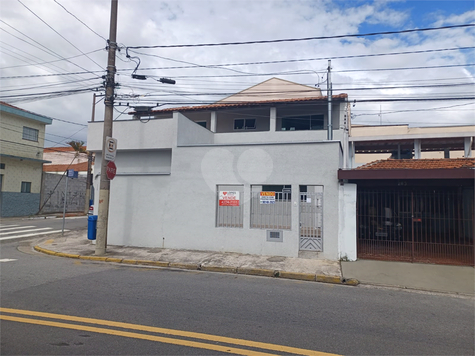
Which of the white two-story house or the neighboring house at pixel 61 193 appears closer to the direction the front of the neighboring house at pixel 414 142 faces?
the white two-story house

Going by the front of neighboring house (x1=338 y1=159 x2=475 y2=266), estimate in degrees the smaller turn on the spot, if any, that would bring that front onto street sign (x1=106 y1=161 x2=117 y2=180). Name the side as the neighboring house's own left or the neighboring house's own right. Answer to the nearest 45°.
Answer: approximately 45° to the neighboring house's own right

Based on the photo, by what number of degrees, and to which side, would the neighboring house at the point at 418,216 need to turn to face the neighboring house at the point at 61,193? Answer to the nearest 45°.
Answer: approximately 90° to its right

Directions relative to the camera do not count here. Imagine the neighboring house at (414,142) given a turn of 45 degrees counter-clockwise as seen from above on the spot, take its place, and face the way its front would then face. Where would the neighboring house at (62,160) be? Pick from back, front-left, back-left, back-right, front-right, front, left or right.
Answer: back-right

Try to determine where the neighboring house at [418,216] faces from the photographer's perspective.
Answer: facing the viewer

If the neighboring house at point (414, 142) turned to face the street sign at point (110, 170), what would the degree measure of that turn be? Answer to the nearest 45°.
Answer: approximately 45° to its right

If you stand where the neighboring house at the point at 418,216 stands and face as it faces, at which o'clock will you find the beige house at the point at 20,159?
The beige house is roughly at 3 o'clock from the neighboring house.

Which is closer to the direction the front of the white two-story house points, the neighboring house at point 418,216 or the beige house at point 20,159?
the neighboring house

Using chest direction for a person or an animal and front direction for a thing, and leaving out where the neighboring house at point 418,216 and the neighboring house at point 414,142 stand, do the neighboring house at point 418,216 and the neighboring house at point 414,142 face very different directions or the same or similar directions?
same or similar directions

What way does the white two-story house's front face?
toward the camera

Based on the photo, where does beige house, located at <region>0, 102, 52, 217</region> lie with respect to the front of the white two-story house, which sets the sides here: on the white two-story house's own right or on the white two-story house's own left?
on the white two-story house's own right

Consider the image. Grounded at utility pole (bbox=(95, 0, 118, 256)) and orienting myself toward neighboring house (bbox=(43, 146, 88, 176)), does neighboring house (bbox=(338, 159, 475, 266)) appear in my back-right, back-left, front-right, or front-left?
back-right

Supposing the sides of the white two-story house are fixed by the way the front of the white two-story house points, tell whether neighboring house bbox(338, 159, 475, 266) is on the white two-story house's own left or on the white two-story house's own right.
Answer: on the white two-story house's own left
